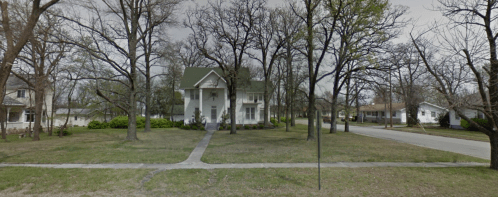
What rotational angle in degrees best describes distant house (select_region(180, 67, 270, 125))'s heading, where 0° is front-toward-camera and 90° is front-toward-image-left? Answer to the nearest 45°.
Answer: approximately 0°

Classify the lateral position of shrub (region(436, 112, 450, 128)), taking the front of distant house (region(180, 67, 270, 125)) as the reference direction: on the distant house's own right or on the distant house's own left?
on the distant house's own left

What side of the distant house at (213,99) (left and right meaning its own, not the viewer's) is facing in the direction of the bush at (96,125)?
right

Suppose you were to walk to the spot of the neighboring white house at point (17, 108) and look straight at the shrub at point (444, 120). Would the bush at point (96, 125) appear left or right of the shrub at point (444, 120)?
left

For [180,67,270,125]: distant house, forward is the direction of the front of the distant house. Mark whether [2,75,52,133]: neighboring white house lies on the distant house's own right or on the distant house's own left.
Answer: on the distant house's own right

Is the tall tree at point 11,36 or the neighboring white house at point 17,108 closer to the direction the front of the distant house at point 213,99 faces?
the tall tree

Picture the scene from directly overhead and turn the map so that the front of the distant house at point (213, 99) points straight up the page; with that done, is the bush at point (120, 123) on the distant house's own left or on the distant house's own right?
on the distant house's own right
